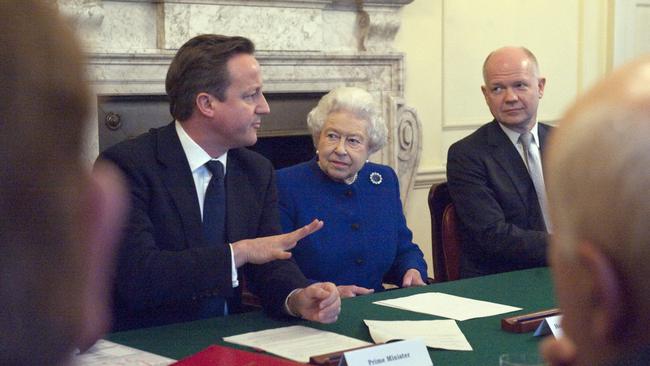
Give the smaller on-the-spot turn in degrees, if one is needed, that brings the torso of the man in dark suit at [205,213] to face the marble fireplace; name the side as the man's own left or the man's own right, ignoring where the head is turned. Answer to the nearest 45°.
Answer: approximately 135° to the man's own left

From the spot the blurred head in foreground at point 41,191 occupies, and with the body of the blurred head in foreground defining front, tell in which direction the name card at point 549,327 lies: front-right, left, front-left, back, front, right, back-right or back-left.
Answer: front-right

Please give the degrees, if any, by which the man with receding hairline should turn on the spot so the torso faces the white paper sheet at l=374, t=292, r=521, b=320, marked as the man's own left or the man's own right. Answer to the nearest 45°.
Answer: approximately 45° to the man's own right

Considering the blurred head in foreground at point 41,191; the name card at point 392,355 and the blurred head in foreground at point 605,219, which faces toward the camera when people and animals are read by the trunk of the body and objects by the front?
the name card

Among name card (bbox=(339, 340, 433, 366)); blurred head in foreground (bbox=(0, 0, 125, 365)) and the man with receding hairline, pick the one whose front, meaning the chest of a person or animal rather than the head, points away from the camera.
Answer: the blurred head in foreground

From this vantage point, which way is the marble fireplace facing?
toward the camera

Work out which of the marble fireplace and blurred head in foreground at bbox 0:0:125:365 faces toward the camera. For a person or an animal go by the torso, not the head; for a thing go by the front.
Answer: the marble fireplace

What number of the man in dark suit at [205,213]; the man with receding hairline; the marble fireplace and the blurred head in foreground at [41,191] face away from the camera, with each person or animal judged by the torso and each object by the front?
1

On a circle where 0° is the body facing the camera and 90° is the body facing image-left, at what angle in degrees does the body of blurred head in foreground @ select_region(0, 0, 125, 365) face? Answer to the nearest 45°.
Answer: approximately 180°

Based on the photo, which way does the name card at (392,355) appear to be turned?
toward the camera

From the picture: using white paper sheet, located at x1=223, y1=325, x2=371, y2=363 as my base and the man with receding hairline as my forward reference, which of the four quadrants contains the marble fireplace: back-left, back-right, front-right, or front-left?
front-left

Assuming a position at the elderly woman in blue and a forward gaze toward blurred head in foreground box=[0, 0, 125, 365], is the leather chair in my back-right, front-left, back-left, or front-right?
back-left

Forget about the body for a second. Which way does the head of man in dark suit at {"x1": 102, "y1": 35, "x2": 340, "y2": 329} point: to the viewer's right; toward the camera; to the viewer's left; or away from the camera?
to the viewer's right

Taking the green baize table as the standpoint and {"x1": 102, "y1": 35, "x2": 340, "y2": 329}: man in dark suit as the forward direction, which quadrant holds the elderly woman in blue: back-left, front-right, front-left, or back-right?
front-right

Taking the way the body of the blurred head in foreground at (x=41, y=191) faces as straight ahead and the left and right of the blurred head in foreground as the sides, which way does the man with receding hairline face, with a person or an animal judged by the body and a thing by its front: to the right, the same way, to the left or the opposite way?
the opposite way

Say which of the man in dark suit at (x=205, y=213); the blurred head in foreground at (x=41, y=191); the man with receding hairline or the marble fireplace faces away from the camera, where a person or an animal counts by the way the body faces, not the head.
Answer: the blurred head in foreground
